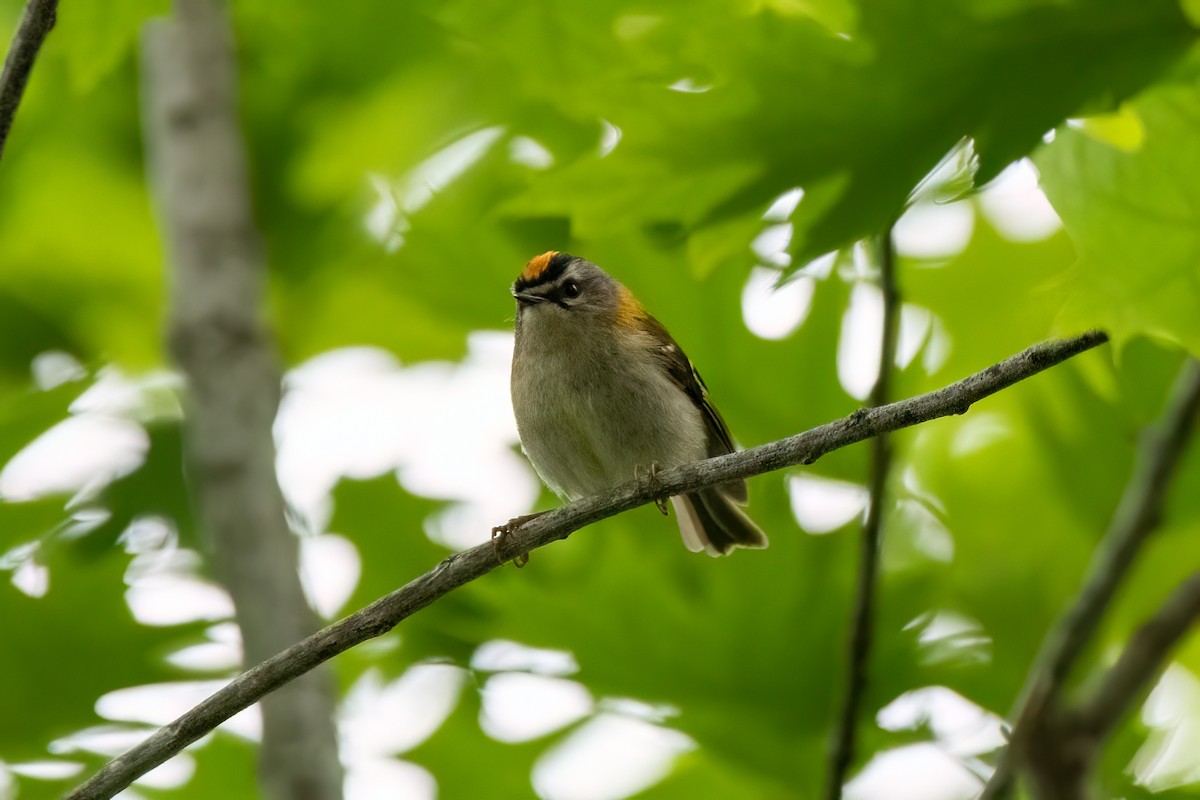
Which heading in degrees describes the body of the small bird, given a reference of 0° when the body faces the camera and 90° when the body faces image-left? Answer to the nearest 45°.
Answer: approximately 45°

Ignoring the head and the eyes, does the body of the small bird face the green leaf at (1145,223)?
no
